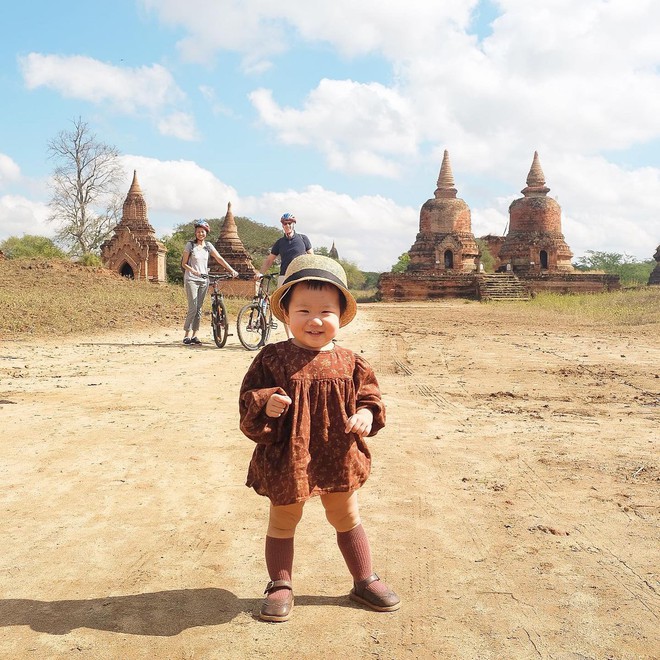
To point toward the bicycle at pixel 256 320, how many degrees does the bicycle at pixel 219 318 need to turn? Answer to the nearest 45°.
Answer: approximately 90° to its left

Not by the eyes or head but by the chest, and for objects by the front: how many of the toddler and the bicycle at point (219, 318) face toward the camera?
2

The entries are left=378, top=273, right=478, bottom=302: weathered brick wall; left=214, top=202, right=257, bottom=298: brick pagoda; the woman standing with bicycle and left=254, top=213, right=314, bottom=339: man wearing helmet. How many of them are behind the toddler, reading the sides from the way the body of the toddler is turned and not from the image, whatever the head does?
4

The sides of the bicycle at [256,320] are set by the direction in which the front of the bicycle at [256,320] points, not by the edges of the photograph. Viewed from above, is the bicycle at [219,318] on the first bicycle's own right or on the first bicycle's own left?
on the first bicycle's own right

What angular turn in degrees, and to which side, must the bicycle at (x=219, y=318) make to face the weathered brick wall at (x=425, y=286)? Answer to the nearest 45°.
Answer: approximately 135° to its left

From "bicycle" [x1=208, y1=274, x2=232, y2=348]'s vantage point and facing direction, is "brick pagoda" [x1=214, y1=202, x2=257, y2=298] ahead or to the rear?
to the rear

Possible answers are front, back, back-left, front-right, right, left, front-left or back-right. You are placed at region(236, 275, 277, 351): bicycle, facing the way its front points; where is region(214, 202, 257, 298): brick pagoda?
back-right

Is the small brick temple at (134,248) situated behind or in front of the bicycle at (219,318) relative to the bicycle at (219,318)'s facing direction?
behind

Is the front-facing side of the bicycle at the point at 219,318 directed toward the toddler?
yes

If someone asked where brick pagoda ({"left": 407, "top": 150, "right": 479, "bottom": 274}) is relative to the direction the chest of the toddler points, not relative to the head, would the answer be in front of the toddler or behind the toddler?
behind

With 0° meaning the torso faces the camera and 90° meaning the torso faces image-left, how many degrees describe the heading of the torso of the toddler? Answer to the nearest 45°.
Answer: approximately 0°

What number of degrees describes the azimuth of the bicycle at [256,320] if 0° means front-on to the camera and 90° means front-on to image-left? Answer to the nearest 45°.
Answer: approximately 45°

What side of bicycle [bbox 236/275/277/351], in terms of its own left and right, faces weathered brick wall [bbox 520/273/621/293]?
back

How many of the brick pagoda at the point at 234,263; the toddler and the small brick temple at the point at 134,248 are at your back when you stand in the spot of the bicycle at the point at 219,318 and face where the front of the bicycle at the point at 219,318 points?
2
